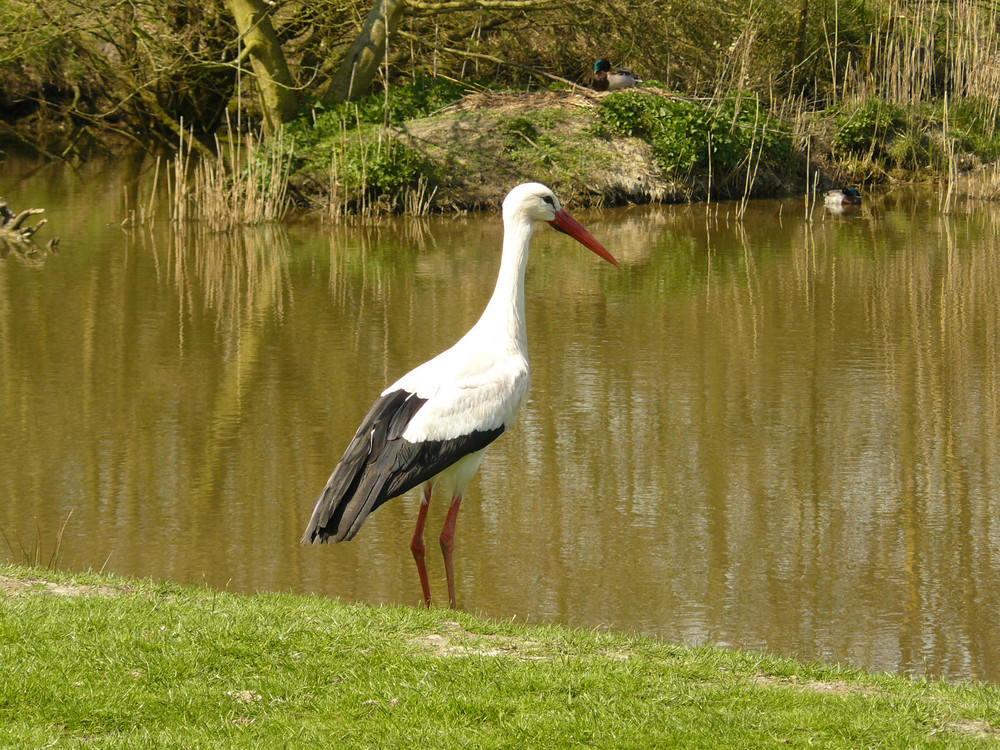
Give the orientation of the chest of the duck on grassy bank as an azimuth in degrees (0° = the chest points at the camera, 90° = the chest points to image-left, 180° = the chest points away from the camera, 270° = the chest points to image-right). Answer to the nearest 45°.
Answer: approximately 90°

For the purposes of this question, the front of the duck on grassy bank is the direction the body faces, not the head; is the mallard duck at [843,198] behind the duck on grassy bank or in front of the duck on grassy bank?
behind

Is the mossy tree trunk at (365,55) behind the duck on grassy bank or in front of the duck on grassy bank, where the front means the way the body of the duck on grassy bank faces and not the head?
in front

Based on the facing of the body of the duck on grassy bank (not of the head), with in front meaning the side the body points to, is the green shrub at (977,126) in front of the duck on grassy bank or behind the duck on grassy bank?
behind

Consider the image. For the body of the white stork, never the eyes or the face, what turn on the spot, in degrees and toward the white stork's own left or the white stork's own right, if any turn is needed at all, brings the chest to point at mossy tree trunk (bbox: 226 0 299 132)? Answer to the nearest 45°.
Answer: approximately 90° to the white stork's own left

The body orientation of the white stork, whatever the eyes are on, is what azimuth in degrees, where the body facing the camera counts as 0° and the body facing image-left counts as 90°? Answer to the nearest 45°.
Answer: approximately 270°

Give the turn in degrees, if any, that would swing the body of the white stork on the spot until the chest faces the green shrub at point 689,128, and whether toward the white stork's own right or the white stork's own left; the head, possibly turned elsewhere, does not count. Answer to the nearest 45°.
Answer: approximately 90° to the white stork's own left

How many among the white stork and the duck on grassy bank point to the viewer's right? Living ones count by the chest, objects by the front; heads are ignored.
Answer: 1

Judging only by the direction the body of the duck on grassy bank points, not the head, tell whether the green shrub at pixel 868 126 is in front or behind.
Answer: behind

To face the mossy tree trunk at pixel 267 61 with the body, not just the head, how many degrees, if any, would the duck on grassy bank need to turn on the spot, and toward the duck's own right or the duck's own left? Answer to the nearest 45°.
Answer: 0° — it already faces it

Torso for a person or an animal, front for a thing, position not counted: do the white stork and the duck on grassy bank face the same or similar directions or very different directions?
very different directions

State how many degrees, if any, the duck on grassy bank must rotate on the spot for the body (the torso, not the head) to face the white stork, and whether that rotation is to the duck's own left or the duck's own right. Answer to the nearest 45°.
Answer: approximately 90° to the duck's own left
